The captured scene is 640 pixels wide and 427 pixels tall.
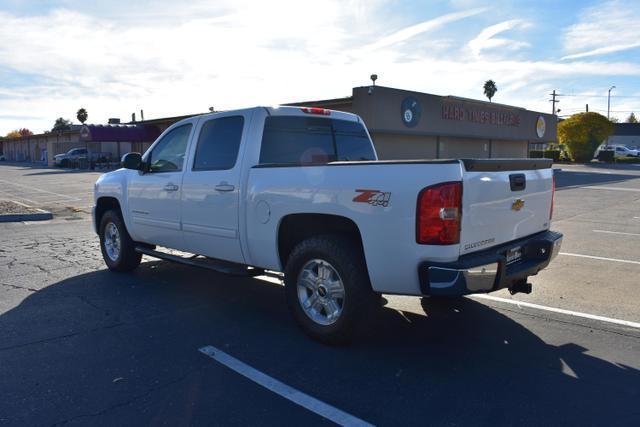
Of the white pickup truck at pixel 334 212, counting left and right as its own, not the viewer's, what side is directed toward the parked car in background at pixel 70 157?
front

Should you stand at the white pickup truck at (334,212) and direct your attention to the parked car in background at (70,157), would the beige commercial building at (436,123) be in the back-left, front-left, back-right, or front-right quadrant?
front-right

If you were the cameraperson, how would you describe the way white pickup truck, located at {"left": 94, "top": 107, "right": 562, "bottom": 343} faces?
facing away from the viewer and to the left of the viewer

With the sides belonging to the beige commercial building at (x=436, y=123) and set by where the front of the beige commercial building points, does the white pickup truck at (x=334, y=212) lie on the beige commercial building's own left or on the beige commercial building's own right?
on the beige commercial building's own right

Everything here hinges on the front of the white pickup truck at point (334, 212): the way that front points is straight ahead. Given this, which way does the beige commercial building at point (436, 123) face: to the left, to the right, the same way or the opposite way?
the opposite way

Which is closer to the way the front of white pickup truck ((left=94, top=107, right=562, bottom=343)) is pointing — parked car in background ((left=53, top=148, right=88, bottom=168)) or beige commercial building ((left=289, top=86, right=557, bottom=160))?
the parked car in background

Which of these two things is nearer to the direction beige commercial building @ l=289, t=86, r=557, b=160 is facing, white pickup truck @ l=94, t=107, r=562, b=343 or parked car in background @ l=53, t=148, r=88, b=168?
the white pickup truck
